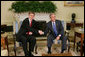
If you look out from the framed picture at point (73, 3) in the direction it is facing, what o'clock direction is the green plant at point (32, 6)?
The green plant is roughly at 2 o'clock from the framed picture.

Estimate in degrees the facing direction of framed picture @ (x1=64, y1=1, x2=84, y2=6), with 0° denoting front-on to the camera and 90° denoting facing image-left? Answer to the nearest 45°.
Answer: approximately 0°

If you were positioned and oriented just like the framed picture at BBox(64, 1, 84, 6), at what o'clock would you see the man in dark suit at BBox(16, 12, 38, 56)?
The man in dark suit is roughly at 1 o'clock from the framed picture.

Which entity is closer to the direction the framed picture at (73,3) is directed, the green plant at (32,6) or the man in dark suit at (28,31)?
the man in dark suit

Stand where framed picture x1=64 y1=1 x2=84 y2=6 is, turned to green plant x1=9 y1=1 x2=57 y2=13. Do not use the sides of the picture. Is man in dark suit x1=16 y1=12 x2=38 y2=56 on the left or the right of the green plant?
left

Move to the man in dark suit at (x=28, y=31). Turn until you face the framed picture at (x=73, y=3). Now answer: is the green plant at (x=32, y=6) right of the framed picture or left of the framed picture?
left
